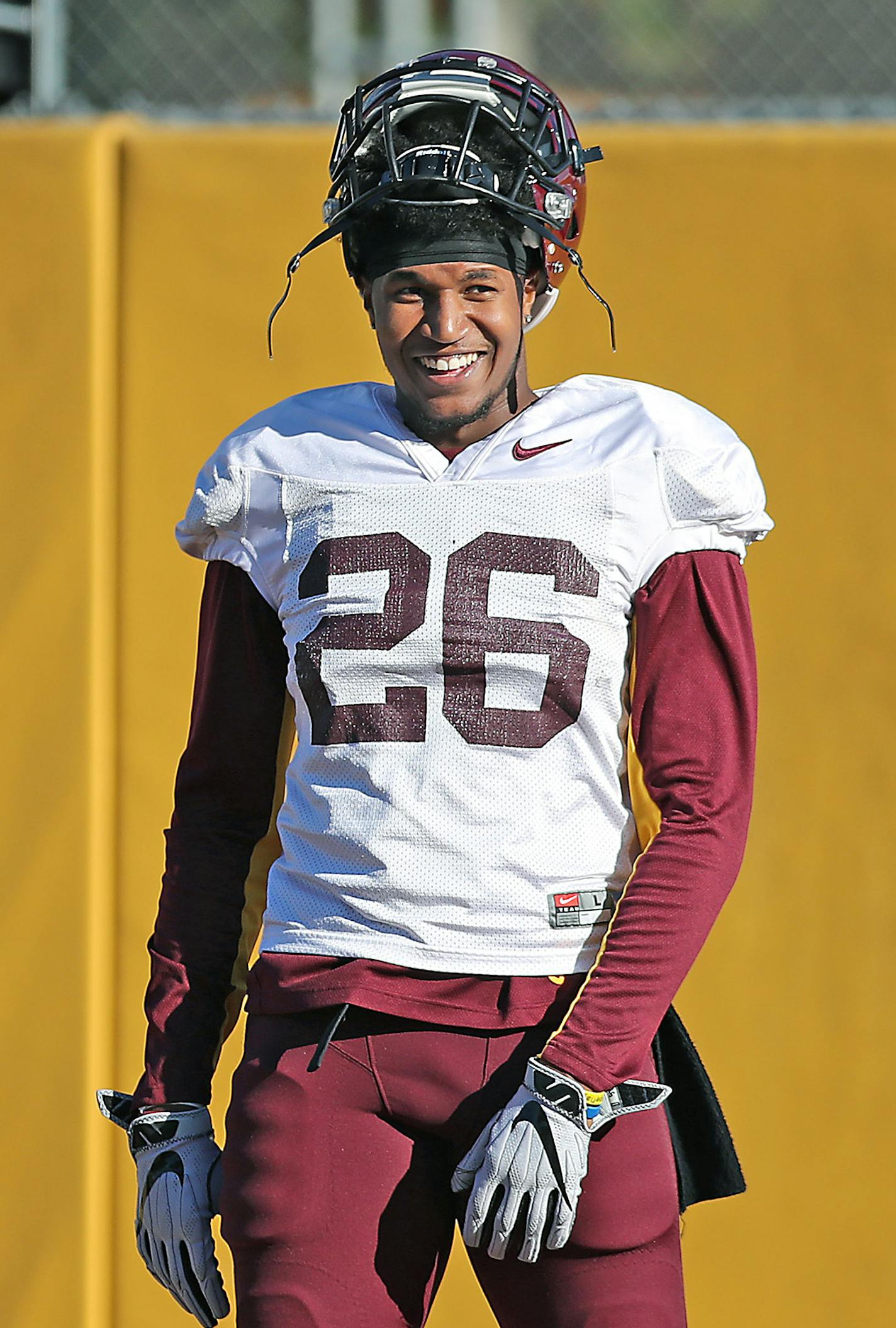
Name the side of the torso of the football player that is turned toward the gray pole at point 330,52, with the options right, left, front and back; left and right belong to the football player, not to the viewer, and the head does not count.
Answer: back

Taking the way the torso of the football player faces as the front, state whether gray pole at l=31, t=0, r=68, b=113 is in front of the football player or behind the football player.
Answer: behind

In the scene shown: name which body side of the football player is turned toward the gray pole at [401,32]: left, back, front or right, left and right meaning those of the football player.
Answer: back

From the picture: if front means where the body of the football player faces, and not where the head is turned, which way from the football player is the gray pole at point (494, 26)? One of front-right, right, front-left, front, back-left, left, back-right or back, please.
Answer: back

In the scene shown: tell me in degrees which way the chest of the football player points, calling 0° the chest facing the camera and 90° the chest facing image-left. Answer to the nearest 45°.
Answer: approximately 0°

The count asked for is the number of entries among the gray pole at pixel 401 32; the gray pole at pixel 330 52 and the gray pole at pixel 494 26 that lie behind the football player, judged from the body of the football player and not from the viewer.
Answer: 3
